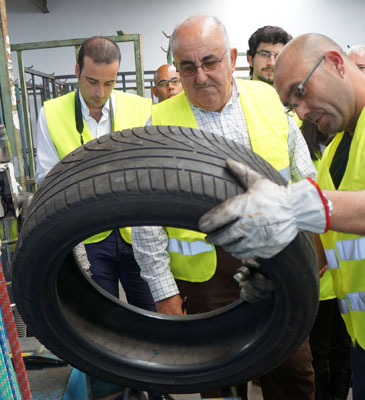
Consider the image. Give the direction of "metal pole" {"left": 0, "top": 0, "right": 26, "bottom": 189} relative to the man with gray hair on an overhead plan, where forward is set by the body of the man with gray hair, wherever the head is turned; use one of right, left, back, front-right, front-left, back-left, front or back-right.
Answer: back-right

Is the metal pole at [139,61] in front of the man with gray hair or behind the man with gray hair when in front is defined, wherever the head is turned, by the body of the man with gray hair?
behind

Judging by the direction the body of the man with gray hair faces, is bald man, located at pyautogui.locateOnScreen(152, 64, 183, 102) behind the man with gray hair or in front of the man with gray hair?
behind

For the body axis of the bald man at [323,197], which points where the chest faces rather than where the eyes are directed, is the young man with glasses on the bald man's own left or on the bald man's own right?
on the bald man's own right

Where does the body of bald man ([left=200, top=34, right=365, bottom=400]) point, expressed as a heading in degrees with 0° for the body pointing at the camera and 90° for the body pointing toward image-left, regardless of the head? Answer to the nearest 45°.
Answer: approximately 45°
